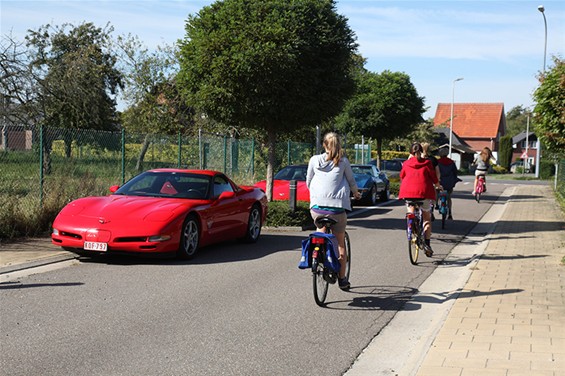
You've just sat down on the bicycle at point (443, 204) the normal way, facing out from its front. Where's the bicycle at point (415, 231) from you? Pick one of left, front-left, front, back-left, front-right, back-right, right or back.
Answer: back

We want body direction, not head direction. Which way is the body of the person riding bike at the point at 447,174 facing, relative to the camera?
away from the camera

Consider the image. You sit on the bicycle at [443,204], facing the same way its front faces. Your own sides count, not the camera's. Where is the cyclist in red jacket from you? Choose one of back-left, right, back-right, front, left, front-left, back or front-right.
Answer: back

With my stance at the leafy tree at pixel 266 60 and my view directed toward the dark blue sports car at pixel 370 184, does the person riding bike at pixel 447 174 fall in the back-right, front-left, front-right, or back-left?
front-right

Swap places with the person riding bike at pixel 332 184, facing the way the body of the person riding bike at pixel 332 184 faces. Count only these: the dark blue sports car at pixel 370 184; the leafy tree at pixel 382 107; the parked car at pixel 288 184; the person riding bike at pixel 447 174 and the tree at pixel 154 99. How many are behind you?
0

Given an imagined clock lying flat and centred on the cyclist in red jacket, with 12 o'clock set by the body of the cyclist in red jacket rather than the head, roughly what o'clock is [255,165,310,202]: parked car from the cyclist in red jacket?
The parked car is roughly at 11 o'clock from the cyclist in red jacket.

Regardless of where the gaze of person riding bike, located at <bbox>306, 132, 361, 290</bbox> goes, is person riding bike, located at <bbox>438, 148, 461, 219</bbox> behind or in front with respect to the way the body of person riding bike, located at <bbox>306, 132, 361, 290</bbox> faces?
in front

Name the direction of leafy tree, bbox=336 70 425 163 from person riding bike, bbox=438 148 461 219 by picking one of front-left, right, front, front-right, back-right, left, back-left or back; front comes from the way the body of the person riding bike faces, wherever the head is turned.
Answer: front

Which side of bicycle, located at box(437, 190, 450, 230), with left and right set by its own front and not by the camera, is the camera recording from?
back

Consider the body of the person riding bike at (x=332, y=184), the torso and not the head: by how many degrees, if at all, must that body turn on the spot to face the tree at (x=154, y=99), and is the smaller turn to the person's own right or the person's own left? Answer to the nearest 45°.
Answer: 0° — they already face it

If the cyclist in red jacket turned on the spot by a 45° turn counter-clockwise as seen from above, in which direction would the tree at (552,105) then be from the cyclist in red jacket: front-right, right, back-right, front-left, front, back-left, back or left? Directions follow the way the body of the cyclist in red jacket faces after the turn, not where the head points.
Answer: right

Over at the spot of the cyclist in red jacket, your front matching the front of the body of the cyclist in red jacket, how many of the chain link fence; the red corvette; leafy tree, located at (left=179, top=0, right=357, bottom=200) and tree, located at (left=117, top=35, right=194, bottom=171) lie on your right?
0

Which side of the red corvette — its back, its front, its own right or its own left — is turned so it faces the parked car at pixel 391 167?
back

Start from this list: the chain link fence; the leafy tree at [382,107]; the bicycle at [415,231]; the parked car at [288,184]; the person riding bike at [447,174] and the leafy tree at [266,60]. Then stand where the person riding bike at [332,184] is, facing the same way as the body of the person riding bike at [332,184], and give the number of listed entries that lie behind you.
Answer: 0

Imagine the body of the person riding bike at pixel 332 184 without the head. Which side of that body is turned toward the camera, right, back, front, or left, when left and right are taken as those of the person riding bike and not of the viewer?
back

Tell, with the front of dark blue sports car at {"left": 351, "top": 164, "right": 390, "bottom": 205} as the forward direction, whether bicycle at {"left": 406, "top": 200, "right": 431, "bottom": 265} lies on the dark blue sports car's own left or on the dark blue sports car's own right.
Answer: on the dark blue sports car's own left

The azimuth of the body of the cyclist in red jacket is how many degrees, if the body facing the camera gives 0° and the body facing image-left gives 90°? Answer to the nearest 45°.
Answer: approximately 180°

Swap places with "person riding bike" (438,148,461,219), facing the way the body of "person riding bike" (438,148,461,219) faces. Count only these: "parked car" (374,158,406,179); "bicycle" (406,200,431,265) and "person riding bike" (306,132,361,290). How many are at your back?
2

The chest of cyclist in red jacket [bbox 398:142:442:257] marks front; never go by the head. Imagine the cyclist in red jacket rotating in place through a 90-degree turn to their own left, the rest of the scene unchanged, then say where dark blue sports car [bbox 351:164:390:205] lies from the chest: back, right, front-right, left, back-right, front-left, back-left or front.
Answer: right
